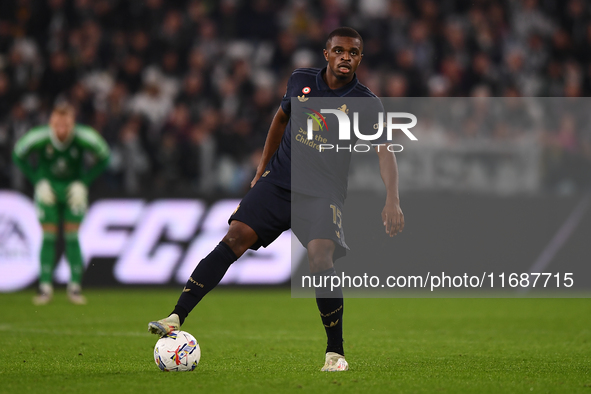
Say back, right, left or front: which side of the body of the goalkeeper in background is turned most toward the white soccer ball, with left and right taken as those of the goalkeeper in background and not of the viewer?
front

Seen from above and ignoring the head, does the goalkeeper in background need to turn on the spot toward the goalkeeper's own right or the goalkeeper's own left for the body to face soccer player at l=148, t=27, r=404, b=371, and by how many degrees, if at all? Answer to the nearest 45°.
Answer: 0° — they already face them

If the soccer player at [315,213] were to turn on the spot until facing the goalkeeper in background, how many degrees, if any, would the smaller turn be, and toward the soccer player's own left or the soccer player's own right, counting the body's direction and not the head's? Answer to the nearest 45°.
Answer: approximately 135° to the soccer player's own right

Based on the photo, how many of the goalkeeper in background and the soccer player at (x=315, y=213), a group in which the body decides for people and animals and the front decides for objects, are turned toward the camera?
2

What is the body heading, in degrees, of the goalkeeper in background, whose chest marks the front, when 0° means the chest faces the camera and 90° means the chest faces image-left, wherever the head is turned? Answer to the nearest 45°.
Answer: approximately 0°

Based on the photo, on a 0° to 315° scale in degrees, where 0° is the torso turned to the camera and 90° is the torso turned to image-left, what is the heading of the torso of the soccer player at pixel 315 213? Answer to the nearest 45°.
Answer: approximately 0°

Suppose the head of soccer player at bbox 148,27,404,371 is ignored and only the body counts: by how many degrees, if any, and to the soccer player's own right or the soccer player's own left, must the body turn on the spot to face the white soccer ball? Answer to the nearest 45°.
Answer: approximately 90° to the soccer player's own right

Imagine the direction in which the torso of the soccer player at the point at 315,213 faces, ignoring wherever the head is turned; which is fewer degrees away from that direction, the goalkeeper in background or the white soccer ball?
the white soccer ball
